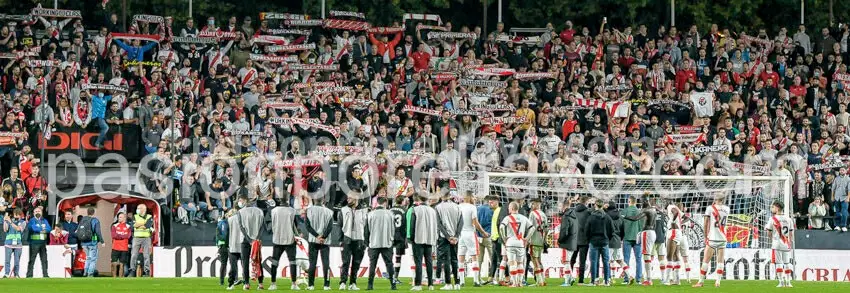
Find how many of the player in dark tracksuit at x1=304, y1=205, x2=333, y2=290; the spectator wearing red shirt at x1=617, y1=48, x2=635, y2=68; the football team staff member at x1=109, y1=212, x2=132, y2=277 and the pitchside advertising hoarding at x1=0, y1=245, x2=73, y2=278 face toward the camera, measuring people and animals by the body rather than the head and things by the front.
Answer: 3

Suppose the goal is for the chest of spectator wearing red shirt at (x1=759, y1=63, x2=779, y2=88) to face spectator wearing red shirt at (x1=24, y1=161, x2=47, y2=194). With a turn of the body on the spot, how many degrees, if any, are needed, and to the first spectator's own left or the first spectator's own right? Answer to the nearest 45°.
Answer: approximately 45° to the first spectator's own right

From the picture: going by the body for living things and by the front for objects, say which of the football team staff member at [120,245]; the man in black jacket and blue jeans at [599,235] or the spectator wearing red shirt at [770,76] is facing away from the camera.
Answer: the man in black jacket and blue jeans

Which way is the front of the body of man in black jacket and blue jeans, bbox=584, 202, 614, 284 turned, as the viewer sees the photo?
away from the camera

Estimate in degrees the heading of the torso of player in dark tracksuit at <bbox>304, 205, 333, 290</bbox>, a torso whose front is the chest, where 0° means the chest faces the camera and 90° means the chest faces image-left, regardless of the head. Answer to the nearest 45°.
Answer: approximately 180°

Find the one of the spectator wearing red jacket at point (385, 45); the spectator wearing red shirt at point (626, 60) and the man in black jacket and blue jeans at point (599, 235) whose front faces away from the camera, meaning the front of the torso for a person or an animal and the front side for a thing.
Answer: the man in black jacket and blue jeans
